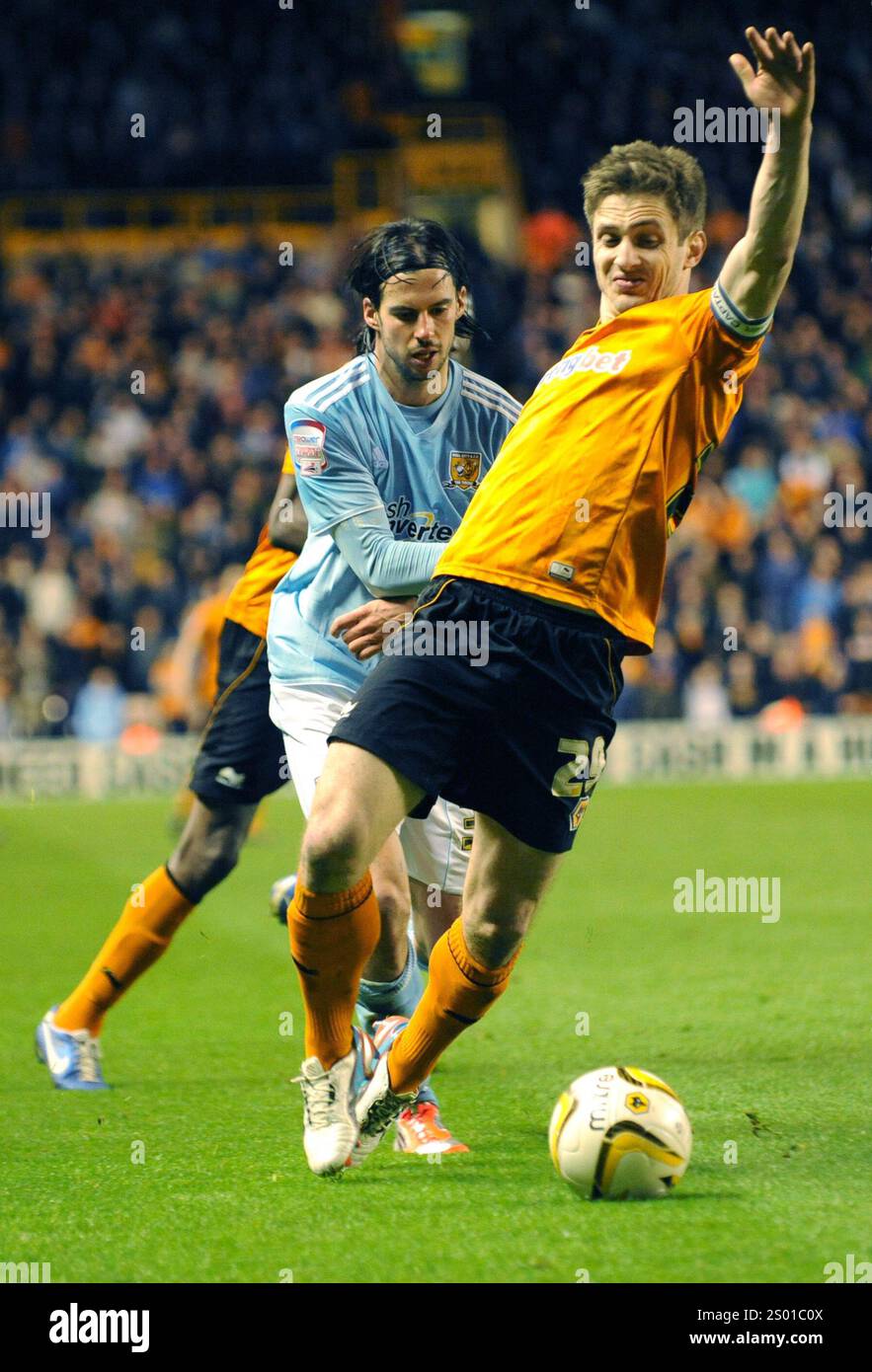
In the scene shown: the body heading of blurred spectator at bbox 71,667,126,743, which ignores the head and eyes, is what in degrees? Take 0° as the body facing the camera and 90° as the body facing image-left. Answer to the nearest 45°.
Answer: approximately 0°

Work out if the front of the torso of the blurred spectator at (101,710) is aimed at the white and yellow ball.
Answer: yes
